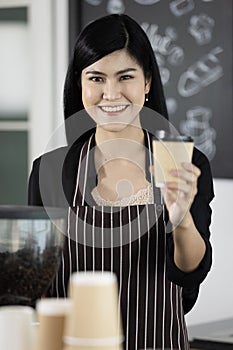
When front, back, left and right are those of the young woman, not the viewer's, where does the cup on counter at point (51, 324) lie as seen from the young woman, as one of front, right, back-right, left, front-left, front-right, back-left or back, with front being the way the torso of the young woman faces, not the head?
front

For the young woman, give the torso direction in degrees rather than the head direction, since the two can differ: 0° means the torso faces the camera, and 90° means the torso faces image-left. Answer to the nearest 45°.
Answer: approximately 0°

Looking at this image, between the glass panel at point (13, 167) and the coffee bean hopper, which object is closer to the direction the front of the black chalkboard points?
the coffee bean hopper

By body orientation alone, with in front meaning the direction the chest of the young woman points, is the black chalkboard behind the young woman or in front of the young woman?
behind

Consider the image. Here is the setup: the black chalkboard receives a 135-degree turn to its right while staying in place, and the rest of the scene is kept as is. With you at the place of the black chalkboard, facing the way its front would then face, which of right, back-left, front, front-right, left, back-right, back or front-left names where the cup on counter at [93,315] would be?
back-left

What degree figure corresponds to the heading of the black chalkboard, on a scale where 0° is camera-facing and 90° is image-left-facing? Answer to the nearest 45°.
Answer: approximately 0°

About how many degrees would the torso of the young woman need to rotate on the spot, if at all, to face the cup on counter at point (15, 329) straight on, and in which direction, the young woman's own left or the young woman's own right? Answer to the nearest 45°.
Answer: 0° — they already face it

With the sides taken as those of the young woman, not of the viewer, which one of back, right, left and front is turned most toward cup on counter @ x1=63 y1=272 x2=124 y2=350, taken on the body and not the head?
front

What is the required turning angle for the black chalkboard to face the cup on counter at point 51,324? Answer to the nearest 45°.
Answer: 0° — it already faces it

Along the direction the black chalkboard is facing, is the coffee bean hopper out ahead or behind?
ahead

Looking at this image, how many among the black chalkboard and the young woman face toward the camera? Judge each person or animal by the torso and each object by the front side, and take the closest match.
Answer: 2

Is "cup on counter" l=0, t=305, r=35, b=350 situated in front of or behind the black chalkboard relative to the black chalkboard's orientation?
in front
